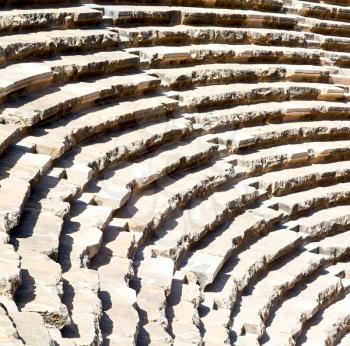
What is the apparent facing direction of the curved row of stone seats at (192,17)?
toward the camera

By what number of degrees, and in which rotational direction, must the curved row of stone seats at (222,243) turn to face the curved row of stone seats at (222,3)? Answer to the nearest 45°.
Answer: approximately 135° to its left

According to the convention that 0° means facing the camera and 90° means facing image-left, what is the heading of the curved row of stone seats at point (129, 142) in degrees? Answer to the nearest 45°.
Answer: approximately 315°

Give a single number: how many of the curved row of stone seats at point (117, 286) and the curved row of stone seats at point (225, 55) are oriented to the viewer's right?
1

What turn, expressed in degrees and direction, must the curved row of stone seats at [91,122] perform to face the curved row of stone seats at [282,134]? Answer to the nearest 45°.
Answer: approximately 90° to its left

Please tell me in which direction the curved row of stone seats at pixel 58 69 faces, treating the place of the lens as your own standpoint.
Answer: facing the viewer and to the right of the viewer

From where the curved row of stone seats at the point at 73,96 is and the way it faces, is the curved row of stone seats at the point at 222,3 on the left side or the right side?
on its left

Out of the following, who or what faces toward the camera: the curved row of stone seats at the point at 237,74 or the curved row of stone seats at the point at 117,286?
the curved row of stone seats at the point at 237,74

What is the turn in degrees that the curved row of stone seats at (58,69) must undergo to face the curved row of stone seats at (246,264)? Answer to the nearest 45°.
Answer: approximately 45° to its left

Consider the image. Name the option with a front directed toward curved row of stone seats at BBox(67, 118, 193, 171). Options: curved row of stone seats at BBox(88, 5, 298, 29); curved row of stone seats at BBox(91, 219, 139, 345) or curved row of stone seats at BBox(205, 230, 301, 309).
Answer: curved row of stone seats at BBox(88, 5, 298, 29)

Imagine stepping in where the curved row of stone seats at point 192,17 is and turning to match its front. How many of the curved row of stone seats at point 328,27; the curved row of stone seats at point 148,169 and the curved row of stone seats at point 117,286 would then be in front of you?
2

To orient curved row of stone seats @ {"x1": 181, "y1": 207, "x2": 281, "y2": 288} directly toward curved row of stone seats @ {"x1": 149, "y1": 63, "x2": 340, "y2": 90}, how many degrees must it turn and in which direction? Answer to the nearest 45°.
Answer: approximately 135° to its left

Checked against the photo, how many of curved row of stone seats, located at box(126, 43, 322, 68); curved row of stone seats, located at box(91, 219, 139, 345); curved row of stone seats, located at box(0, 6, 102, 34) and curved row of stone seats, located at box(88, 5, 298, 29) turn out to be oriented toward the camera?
3

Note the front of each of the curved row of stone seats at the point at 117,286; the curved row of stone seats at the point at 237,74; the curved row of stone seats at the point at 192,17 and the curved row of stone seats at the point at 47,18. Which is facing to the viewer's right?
the curved row of stone seats at the point at 117,286

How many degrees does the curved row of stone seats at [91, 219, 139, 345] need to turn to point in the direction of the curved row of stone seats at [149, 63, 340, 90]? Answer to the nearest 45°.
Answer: approximately 90° to its left

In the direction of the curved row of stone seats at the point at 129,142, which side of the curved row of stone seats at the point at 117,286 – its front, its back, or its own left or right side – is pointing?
left

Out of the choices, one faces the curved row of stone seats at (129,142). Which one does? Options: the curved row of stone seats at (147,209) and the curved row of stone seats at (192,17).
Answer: the curved row of stone seats at (192,17)
